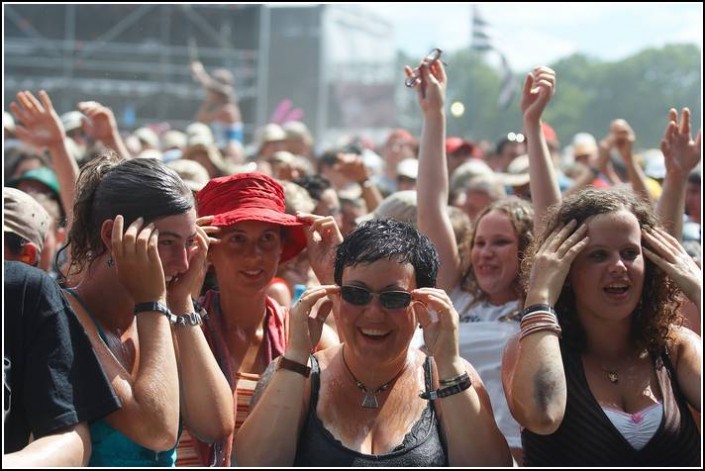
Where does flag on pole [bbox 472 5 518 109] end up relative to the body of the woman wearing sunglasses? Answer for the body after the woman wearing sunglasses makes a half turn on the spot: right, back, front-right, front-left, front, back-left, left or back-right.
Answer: front

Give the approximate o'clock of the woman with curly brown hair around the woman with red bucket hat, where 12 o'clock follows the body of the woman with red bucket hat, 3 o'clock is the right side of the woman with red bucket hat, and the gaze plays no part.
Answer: The woman with curly brown hair is roughly at 10 o'clock from the woman with red bucket hat.

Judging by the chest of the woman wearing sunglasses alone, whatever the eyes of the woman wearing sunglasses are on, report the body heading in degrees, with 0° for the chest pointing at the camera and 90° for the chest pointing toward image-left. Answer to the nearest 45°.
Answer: approximately 0°

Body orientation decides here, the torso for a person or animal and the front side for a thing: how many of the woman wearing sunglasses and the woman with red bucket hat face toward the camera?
2

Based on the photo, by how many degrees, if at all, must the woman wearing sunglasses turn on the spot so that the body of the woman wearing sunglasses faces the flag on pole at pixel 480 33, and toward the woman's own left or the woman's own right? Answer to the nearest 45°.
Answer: approximately 180°

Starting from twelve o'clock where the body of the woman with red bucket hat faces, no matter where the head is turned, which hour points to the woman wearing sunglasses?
The woman wearing sunglasses is roughly at 11 o'clock from the woman with red bucket hat.

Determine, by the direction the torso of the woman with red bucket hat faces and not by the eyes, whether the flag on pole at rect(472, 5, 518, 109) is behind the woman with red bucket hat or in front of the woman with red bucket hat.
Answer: behind
